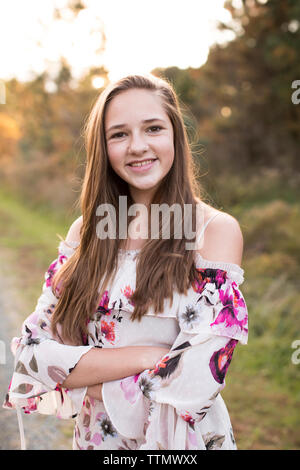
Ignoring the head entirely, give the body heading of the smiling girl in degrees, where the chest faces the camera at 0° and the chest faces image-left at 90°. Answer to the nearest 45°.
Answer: approximately 0°
